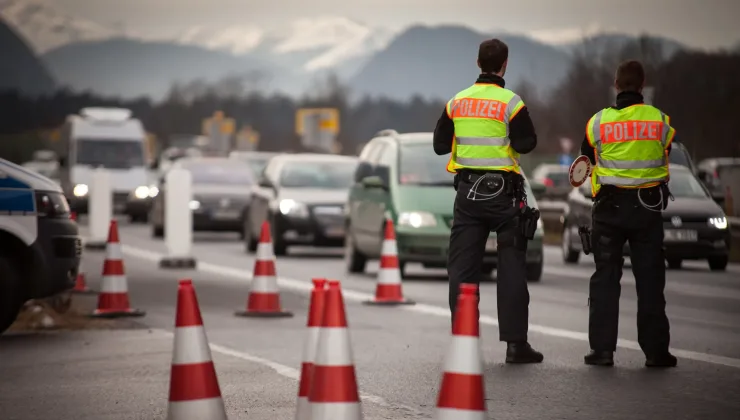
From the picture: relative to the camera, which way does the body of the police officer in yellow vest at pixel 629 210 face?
away from the camera

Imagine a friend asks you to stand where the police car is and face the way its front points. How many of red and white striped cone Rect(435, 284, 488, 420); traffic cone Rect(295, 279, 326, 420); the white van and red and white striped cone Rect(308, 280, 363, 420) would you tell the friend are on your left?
1

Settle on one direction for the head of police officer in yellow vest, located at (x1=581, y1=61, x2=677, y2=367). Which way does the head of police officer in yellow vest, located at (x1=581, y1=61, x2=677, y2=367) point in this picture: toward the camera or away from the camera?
away from the camera

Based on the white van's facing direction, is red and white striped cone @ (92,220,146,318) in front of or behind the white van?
in front

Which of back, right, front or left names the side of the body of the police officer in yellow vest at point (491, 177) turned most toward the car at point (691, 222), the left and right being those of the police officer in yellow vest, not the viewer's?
front

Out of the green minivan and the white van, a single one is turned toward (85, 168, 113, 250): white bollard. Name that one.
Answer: the white van

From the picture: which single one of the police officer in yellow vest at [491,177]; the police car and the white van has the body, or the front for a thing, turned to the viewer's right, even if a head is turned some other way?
the police car

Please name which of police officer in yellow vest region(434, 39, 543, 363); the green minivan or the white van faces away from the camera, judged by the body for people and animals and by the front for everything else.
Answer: the police officer in yellow vest

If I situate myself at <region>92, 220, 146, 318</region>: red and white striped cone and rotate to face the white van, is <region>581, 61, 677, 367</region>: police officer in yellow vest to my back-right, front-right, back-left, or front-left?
back-right

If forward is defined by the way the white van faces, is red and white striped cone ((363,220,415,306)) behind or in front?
in front

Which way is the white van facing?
toward the camera

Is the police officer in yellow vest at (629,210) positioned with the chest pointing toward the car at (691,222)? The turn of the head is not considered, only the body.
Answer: yes

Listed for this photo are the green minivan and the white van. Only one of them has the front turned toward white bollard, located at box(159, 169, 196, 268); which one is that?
the white van

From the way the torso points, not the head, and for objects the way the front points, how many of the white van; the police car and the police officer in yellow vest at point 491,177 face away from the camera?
1

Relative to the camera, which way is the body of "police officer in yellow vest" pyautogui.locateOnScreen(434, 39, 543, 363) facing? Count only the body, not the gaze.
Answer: away from the camera

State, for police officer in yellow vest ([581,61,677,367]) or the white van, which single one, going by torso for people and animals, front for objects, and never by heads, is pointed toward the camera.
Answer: the white van

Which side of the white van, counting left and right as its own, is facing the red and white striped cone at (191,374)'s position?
front

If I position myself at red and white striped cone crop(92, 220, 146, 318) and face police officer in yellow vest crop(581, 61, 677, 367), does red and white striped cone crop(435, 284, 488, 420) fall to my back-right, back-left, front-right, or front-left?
front-right
